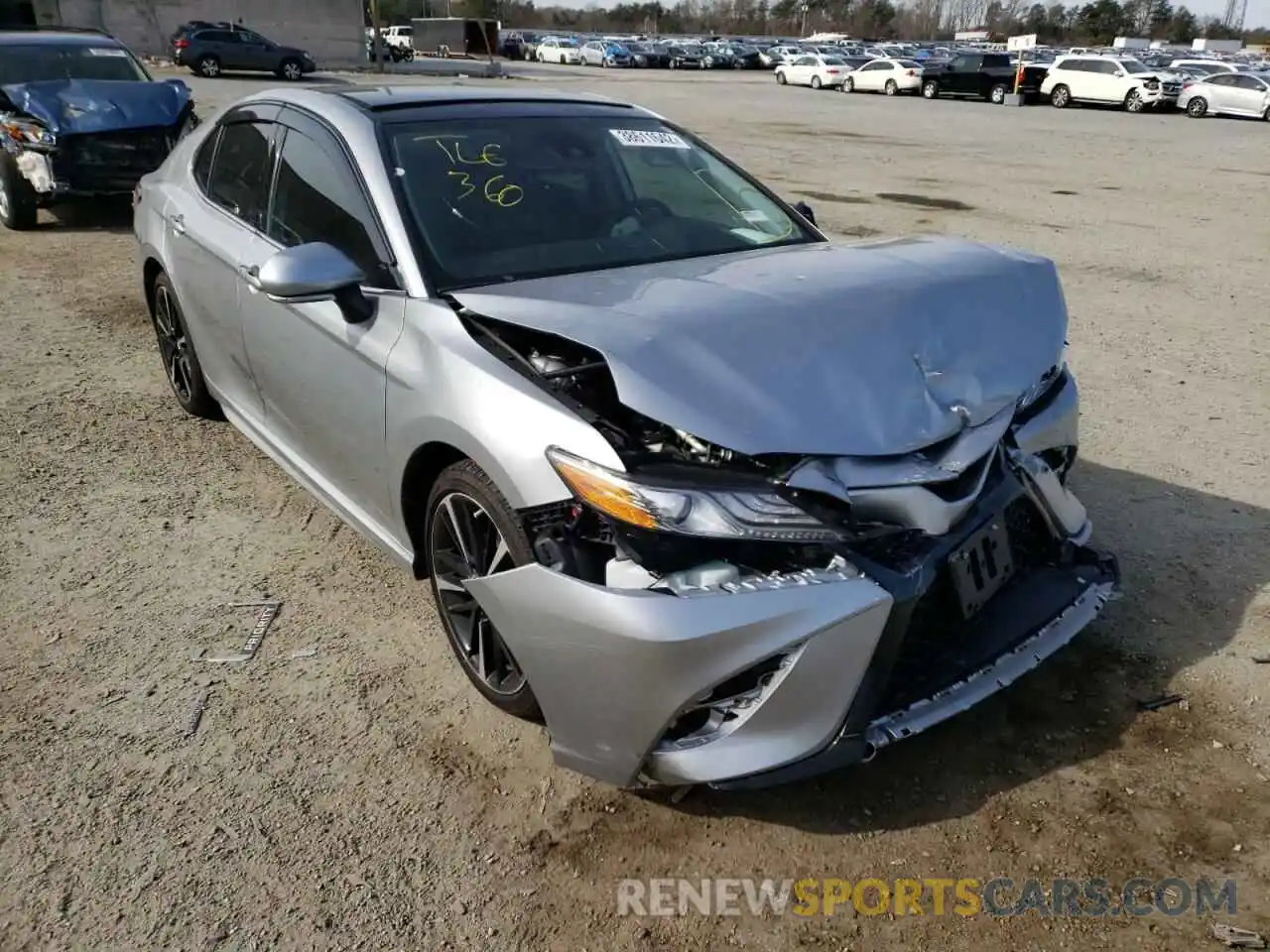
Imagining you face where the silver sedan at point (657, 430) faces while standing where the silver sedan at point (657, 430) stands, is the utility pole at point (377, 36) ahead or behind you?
behind

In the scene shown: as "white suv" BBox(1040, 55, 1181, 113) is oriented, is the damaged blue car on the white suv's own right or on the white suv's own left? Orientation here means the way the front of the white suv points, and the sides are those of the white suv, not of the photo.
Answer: on the white suv's own right

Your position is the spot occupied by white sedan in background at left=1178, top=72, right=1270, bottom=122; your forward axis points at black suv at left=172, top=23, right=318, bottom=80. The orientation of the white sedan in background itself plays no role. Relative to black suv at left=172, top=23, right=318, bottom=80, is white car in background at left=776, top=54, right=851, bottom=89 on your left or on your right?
right

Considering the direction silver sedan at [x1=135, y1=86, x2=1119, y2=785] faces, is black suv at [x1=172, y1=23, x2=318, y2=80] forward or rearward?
rearward

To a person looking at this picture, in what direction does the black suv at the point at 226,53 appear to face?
facing to the right of the viewer

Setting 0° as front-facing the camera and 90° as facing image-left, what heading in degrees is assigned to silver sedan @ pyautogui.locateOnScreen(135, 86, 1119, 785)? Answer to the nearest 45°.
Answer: approximately 315°

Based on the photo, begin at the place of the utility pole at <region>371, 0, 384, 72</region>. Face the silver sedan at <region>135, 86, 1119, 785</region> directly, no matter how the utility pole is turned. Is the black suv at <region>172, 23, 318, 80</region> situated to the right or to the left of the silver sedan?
right

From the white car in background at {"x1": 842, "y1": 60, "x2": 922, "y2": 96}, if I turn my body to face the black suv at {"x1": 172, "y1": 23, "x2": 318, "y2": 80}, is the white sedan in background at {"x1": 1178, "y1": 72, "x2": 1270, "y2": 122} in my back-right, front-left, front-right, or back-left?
back-left

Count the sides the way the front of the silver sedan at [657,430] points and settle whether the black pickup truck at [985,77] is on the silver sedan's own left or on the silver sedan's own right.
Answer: on the silver sedan's own left

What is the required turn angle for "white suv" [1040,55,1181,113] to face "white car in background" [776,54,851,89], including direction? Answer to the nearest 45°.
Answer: approximately 180°

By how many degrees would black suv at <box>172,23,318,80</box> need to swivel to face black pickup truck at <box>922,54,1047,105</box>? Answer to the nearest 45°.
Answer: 0° — it already faces it
